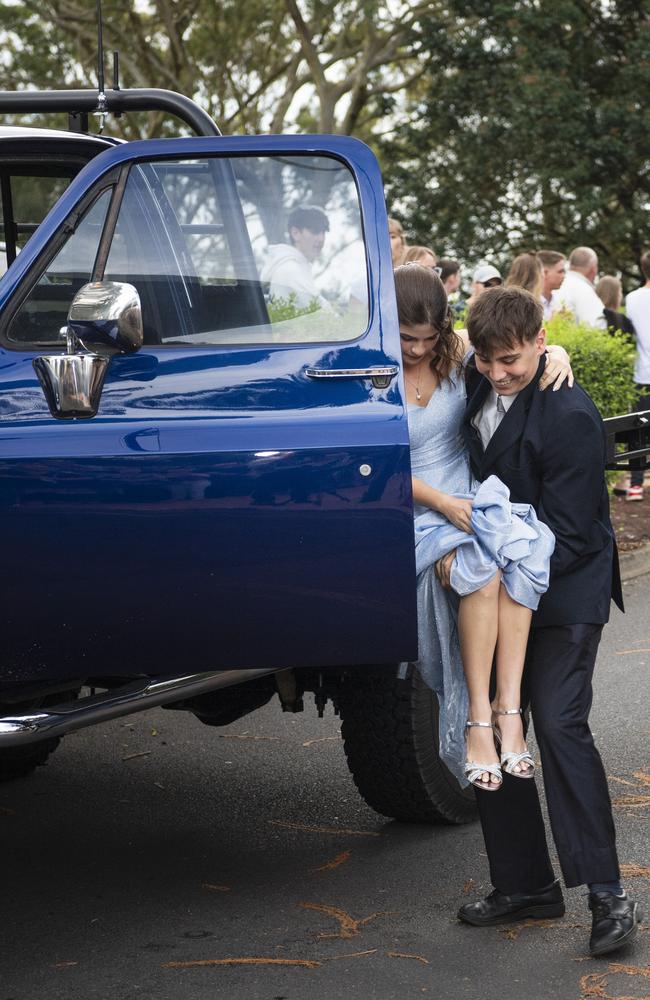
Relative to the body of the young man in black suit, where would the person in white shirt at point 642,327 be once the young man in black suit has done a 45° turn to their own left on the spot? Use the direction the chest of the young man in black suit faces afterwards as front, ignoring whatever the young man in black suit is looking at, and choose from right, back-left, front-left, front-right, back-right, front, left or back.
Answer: back

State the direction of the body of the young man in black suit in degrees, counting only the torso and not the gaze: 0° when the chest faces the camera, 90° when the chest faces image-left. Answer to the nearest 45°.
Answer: approximately 45°

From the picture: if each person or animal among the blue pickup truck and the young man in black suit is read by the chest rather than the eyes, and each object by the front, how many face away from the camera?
0
